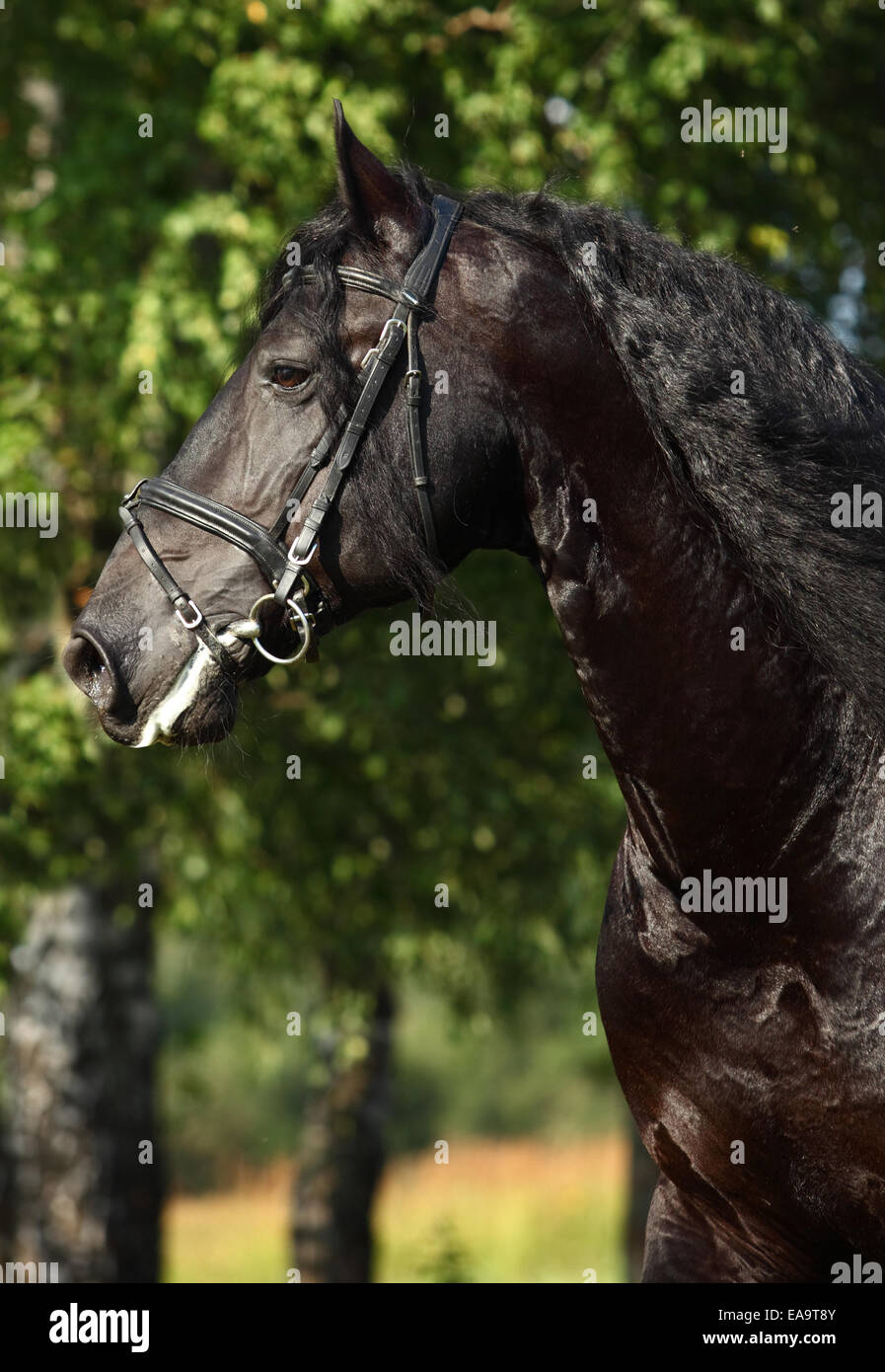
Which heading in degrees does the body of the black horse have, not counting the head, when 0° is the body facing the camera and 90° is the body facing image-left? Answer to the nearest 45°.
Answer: approximately 90°

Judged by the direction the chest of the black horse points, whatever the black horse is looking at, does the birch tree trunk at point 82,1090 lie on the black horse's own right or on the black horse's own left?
on the black horse's own right

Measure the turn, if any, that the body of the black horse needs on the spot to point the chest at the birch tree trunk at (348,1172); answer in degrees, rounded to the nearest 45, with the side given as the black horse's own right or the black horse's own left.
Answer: approximately 90° to the black horse's own right
